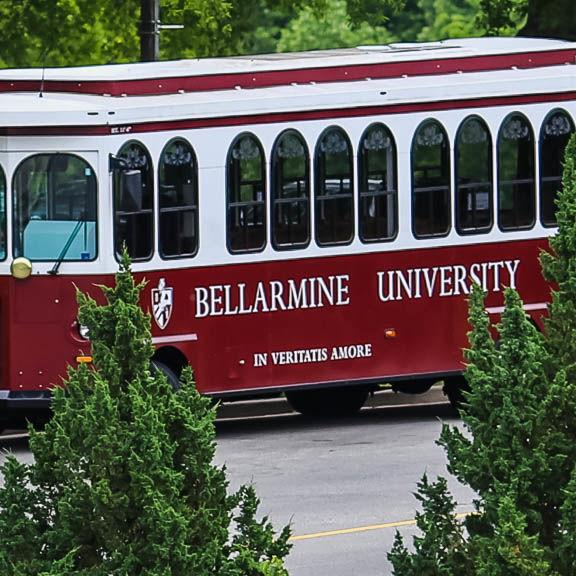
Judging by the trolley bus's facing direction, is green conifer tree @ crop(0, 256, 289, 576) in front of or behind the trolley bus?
in front

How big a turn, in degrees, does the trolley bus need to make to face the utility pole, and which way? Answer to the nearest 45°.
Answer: approximately 135° to its right

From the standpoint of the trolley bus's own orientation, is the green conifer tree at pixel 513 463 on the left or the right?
on its left

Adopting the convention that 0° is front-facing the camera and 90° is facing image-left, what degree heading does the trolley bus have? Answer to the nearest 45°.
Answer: approximately 45°
